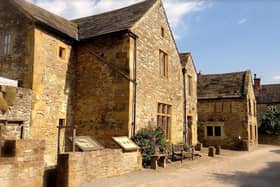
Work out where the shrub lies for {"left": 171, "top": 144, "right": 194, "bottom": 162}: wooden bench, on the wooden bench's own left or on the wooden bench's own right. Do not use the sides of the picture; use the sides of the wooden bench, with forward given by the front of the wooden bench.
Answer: on the wooden bench's own right

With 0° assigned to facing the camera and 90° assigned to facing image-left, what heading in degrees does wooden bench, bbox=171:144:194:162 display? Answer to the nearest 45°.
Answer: approximately 315°

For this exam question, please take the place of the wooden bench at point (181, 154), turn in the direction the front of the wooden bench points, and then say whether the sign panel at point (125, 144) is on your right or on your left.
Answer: on your right

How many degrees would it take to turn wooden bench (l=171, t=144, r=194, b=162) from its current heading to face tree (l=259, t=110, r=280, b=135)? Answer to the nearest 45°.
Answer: approximately 90° to its left

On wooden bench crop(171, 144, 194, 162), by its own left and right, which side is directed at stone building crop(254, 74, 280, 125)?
left

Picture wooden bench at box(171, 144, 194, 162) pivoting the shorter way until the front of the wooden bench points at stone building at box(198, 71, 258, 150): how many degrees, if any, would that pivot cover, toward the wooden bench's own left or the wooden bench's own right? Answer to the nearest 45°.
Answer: approximately 135° to the wooden bench's own left

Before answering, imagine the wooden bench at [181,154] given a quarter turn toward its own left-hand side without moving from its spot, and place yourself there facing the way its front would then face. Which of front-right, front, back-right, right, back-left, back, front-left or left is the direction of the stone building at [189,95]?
front-left

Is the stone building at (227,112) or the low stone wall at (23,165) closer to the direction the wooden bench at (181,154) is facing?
the low stone wall

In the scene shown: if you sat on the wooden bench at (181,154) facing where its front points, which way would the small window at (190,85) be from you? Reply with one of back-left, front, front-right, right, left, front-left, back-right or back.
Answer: back-left

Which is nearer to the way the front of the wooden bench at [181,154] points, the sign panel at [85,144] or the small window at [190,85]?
the sign panel

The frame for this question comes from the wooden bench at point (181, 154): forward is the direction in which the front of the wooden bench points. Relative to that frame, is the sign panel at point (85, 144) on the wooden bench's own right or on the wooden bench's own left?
on the wooden bench's own right
